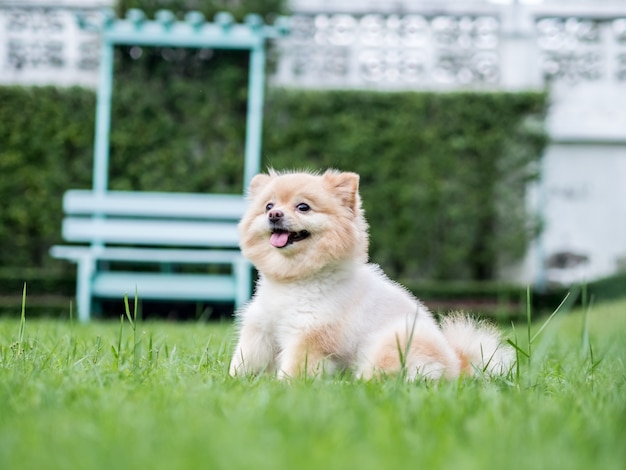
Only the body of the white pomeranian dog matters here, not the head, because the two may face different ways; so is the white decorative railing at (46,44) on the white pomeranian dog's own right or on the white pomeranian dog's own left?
on the white pomeranian dog's own right

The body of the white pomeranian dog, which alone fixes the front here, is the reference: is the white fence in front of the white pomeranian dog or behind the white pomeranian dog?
behind

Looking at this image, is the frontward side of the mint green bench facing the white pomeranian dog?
yes

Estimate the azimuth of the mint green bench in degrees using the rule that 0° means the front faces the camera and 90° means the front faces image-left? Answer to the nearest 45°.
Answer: approximately 0°

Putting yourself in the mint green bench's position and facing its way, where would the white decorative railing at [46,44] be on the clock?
The white decorative railing is roughly at 5 o'clock from the mint green bench.

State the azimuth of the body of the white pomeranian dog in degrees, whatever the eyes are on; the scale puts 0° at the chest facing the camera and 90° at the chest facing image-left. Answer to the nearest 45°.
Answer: approximately 45°
